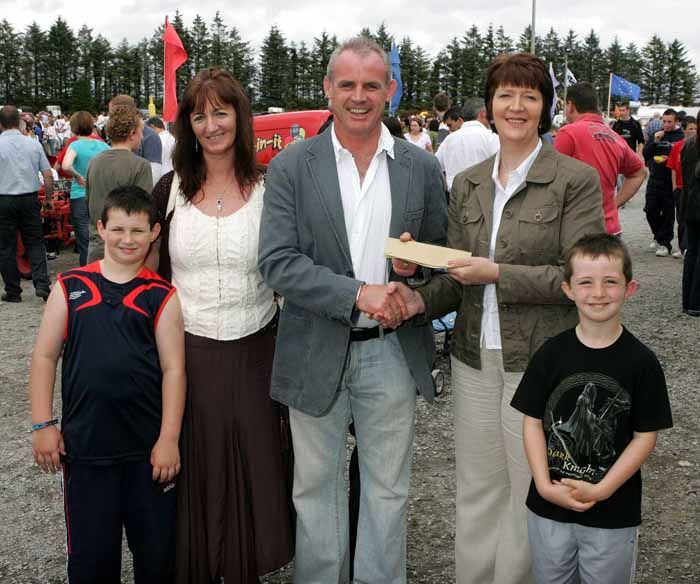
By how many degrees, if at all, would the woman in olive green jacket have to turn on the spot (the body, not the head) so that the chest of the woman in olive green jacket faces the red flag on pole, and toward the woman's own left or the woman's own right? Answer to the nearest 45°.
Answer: approximately 90° to the woman's own right

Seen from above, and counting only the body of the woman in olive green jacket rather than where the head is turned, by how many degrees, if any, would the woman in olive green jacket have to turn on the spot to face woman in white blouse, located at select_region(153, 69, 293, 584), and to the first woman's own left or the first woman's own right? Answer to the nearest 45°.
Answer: approximately 45° to the first woman's own right

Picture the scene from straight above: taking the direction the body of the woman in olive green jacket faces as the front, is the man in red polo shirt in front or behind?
behind

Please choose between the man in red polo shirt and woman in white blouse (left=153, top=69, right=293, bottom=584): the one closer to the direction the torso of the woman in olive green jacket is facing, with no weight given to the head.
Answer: the woman in white blouse

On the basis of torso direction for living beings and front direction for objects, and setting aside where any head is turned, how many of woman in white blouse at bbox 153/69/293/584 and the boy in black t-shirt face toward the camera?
2

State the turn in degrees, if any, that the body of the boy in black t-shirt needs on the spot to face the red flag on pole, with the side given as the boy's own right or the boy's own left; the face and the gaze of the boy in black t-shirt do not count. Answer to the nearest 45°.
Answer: approximately 135° to the boy's own right
